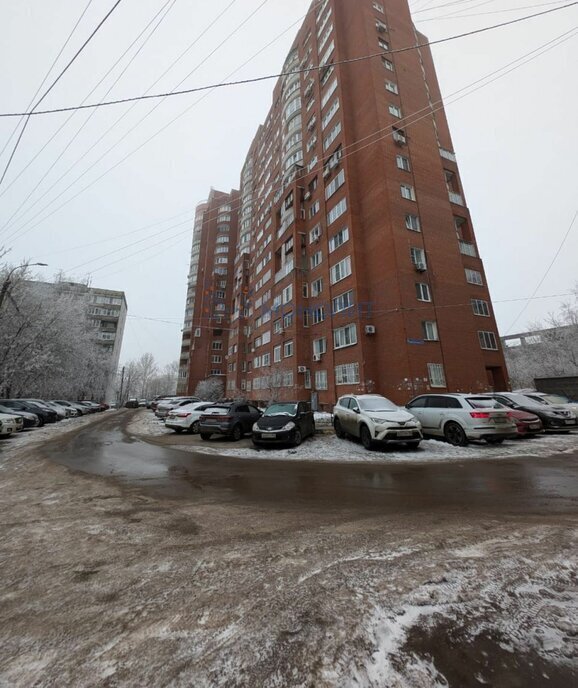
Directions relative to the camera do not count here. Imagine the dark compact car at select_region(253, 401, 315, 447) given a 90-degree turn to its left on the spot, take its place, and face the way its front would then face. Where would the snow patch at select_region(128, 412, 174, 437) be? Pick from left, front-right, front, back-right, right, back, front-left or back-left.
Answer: back

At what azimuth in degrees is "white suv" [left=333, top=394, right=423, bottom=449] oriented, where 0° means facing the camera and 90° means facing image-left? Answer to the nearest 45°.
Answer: approximately 315°

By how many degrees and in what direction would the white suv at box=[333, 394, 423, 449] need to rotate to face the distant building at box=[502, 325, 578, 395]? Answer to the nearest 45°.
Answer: approximately 90° to its left

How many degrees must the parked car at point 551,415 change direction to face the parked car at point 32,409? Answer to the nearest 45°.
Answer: approximately 90° to its right

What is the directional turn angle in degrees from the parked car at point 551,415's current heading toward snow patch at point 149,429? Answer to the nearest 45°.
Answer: approximately 90° to its right

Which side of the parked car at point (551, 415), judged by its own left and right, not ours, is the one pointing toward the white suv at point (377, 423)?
right

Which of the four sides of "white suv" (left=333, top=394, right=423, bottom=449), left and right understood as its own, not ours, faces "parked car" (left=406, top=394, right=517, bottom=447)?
left

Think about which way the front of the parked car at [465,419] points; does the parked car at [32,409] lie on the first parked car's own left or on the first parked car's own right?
on the first parked car's own left

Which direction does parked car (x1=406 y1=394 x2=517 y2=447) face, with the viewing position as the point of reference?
facing away from the viewer and to the left of the viewer

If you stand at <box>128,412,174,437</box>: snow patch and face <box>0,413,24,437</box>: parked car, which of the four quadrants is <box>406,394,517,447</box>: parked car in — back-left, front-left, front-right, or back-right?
back-left

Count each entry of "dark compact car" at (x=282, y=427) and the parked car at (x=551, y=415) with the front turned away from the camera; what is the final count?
0

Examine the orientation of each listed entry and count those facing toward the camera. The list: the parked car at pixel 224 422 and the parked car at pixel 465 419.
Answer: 0
